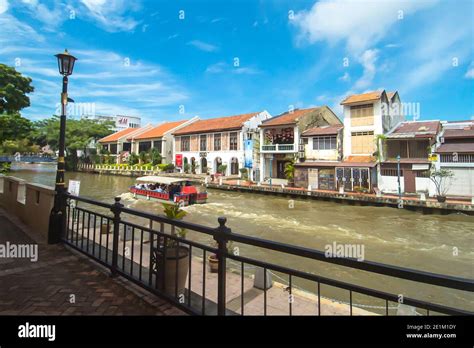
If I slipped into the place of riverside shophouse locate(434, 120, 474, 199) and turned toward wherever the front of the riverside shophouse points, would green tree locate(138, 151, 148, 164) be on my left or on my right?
on my right

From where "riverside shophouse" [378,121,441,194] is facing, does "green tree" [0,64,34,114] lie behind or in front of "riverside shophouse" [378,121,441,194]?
in front

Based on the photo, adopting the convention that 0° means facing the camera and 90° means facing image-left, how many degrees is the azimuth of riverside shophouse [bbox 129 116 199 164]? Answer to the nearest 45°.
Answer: approximately 45°

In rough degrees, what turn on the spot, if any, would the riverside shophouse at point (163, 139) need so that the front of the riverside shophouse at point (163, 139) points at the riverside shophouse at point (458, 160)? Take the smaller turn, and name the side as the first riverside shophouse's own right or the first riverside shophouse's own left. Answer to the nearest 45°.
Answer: approximately 90° to the first riverside shophouse's own left

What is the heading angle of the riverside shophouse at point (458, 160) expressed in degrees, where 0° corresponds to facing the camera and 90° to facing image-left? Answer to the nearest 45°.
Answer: approximately 0°

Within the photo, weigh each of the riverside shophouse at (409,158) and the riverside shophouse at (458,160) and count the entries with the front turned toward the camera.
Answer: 2

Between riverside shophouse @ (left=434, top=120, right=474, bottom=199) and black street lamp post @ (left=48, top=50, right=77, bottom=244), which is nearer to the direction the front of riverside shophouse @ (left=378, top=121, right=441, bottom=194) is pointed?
the black street lamp post
